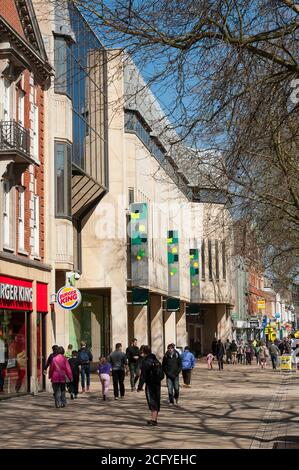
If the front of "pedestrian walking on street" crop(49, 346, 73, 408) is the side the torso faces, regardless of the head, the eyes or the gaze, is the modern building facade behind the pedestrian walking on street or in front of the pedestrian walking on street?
in front

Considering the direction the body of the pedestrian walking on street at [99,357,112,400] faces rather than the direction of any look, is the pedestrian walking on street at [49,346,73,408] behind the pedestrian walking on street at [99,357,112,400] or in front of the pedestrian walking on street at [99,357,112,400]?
behind

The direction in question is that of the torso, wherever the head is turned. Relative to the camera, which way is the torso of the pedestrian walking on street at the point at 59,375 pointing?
away from the camera

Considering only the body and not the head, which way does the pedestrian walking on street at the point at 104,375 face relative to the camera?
away from the camera

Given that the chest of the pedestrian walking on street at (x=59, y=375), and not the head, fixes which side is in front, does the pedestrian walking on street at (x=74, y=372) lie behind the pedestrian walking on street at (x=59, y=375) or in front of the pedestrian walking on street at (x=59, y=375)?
in front
